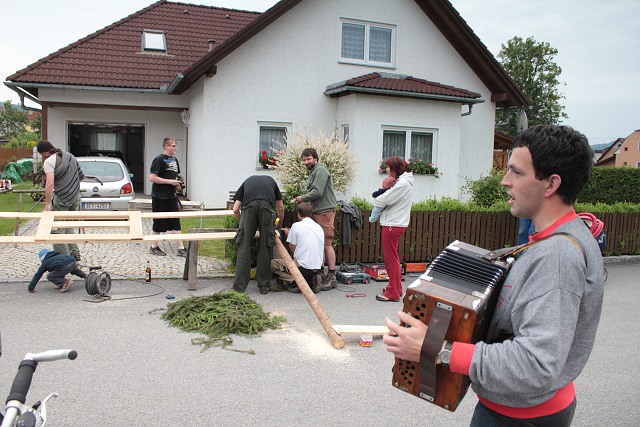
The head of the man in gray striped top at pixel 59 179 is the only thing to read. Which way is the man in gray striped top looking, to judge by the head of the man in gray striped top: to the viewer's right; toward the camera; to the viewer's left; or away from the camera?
to the viewer's left

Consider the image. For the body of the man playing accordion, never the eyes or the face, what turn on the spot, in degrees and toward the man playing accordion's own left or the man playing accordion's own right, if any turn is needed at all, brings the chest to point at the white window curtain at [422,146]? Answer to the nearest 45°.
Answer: approximately 90° to the man playing accordion's own right

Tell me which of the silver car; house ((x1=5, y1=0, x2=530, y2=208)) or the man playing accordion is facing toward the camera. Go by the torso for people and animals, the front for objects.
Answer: the house

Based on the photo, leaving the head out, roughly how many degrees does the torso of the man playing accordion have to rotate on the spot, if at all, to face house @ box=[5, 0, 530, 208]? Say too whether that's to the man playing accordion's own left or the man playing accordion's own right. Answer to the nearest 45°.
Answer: approximately 90° to the man playing accordion's own right

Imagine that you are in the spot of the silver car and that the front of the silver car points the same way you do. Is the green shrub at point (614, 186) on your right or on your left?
on your right

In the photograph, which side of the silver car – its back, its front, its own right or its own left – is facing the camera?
back

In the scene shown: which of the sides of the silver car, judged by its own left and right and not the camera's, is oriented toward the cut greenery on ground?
back

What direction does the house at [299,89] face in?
toward the camera

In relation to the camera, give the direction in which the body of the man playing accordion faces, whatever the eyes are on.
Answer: to the viewer's left

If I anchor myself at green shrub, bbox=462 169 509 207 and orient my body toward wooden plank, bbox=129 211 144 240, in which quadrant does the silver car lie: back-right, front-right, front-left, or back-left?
front-right

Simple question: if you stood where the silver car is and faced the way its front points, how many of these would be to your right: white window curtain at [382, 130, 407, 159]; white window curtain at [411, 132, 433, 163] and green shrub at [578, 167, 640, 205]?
3

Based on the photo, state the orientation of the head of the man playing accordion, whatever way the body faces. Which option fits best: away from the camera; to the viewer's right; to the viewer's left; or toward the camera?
to the viewer's left

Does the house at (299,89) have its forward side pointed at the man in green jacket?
yes

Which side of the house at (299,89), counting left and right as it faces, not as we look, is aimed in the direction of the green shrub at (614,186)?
left
